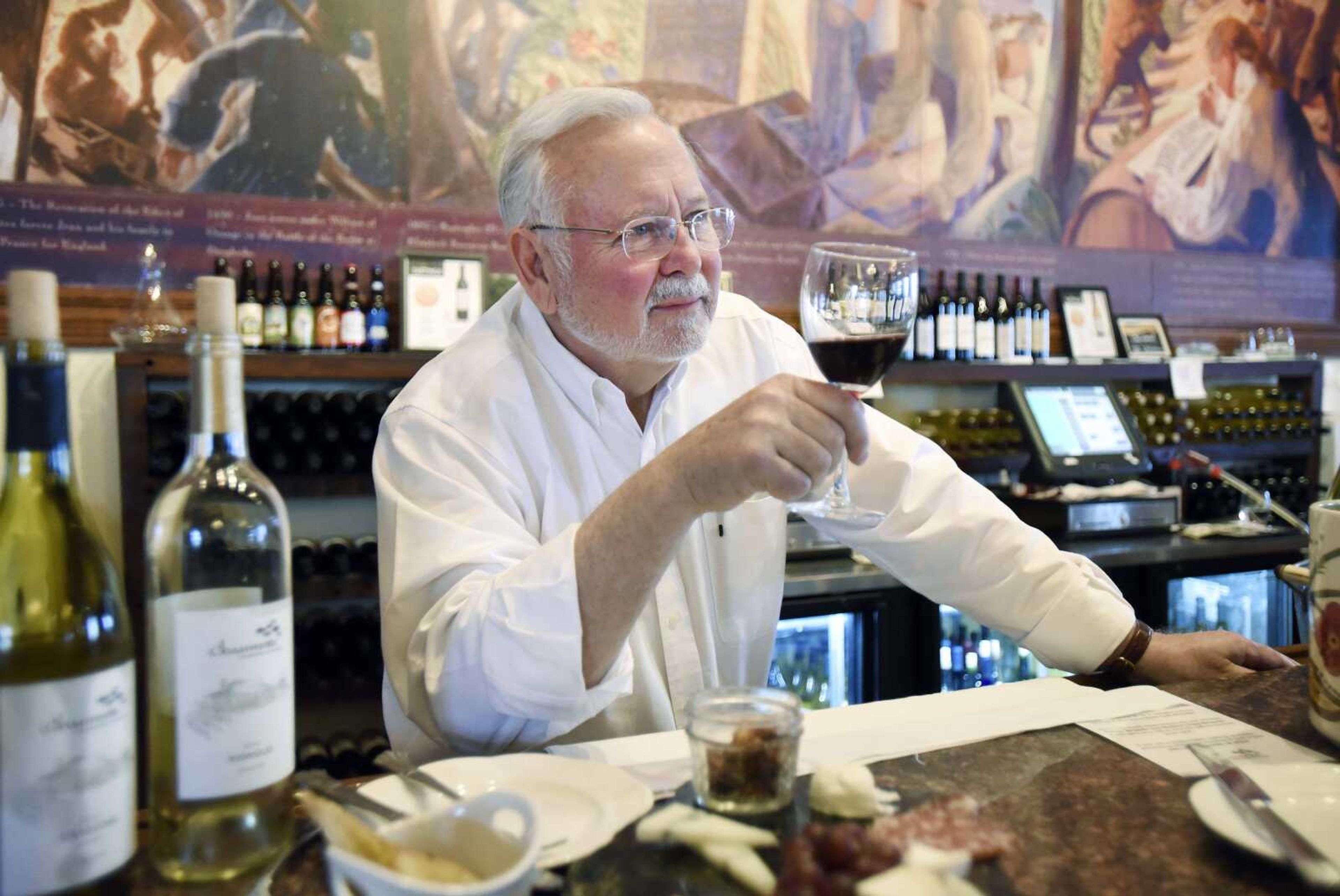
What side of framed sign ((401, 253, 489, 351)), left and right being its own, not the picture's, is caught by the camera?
front

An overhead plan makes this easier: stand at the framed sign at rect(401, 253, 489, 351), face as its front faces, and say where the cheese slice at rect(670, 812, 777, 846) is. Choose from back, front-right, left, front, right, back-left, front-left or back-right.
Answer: front

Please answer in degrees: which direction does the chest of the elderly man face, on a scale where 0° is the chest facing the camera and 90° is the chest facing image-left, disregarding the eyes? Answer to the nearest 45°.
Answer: approximately 315°

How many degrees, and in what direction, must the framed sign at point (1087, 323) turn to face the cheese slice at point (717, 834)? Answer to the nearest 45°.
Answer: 0° — it already faces it

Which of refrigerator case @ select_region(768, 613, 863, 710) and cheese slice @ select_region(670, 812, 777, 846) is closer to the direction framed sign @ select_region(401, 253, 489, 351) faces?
the cheese slice

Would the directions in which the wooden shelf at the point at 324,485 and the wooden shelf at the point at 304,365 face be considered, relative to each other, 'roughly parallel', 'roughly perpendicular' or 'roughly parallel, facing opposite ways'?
roughly parallel

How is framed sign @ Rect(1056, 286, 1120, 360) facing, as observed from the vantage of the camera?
facing the viewer

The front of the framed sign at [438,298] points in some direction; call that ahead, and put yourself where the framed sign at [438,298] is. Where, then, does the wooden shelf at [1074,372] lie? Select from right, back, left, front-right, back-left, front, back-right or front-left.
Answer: left

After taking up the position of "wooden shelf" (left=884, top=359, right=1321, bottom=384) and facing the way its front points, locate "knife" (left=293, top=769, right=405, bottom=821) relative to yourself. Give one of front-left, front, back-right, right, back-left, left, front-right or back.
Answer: front

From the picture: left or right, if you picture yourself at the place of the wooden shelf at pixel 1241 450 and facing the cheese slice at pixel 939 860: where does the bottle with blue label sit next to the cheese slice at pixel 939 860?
right

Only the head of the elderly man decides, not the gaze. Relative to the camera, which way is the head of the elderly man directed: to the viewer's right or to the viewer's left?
to the viewer's right

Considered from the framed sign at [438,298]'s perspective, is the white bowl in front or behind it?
in front

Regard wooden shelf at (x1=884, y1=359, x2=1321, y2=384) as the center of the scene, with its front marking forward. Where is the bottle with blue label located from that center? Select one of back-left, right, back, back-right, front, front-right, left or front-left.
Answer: front-right

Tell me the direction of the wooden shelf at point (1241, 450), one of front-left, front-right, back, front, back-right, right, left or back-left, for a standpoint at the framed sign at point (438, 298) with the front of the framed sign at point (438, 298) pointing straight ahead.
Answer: left

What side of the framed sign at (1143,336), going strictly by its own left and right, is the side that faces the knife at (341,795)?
front

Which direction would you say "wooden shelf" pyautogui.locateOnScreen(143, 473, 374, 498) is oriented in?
toward the camera
